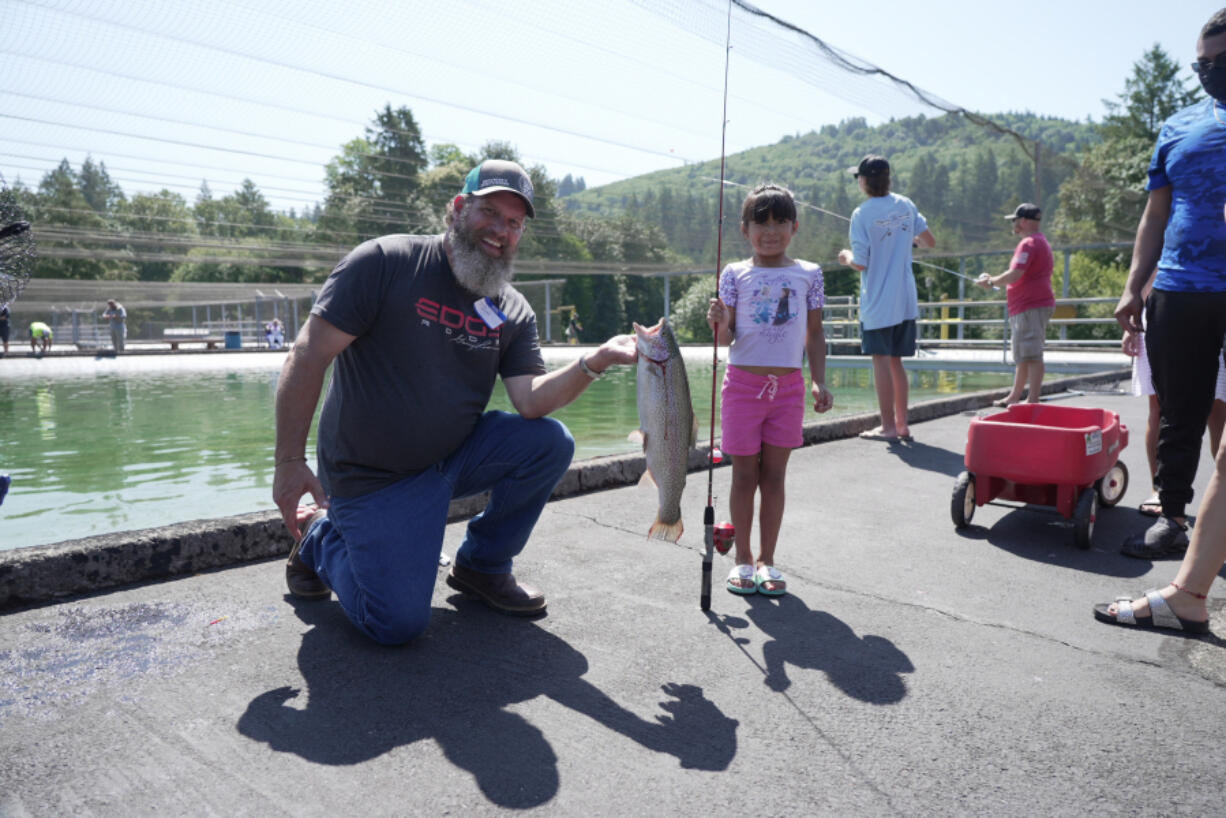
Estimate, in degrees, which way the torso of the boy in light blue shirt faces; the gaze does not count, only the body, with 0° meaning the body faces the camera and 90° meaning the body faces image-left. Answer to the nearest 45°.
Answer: approximately 135°

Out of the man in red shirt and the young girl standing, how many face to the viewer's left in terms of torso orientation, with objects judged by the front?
1

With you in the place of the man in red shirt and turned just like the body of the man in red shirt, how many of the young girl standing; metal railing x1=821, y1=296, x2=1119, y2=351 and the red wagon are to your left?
2

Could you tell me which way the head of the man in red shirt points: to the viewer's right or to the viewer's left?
to the viewer's left

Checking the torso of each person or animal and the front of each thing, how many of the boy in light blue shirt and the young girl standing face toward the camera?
1

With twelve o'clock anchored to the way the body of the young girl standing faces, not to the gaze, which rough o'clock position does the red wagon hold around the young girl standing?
The red wagon is roughly at 8 o'clock from the young girl standing.

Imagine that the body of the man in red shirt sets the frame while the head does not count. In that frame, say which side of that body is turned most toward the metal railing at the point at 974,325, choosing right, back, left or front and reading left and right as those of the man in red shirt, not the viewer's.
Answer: right

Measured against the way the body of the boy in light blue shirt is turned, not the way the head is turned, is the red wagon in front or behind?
behind

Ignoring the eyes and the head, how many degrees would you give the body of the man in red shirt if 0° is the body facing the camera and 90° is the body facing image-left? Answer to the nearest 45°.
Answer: approximately 90°

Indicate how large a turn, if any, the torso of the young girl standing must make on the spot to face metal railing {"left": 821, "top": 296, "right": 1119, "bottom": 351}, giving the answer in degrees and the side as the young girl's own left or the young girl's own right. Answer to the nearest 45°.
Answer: approximately 180°
